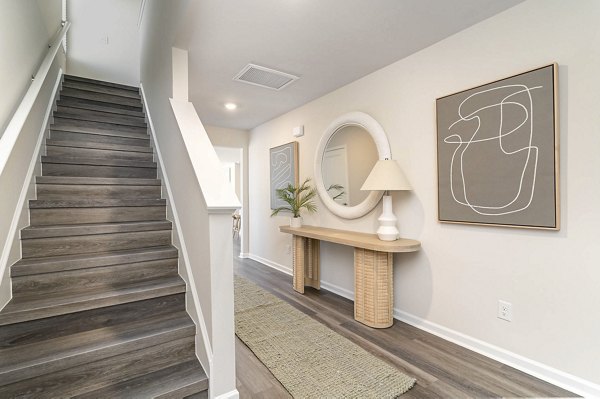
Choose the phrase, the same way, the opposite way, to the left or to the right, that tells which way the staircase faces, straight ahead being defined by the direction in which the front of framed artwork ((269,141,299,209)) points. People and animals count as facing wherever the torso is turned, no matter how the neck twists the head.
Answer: to the left

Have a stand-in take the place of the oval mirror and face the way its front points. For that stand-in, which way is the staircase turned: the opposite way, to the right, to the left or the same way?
to the left

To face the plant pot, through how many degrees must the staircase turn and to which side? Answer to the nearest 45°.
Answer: approximately 90° to its left

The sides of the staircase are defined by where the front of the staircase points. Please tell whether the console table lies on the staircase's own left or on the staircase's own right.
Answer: on the staircase's own left

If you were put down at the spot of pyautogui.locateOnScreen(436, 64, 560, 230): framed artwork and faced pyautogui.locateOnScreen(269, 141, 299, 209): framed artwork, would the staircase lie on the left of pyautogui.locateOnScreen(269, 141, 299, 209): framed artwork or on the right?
left

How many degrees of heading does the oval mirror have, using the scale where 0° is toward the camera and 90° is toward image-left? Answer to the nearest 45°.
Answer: approximately 45°

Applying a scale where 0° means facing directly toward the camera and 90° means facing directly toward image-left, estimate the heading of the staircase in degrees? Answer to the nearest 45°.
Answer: approximately 0°
